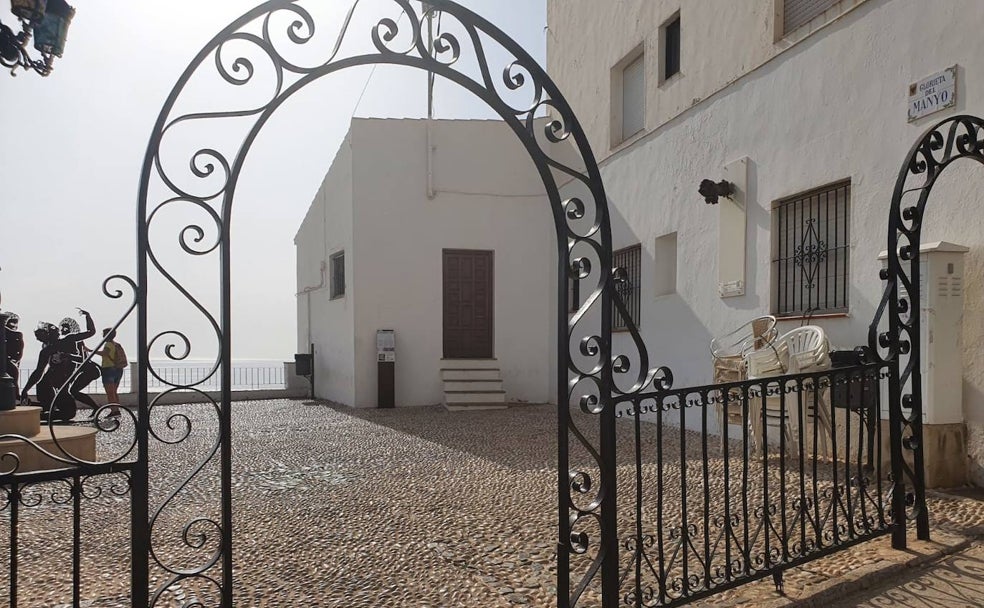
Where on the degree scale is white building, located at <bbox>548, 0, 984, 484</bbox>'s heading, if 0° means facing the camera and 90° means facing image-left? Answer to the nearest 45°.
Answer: approximately 45°

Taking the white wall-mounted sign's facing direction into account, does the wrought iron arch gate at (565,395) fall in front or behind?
in front

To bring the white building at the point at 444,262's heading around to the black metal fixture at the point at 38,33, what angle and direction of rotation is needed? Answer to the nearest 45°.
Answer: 0° — it already faces it

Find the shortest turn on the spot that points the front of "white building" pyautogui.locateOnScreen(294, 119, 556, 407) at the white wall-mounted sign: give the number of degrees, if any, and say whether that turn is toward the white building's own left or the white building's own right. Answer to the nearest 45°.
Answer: approximately 45° to the white building's own left

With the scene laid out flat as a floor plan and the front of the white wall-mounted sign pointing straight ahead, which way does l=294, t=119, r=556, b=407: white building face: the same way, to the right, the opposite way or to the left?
to the left

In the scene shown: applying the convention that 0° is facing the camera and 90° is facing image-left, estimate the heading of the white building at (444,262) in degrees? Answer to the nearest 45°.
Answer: approximately 0°

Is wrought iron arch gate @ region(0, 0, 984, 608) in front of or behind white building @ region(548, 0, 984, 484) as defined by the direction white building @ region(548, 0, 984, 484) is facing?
in front

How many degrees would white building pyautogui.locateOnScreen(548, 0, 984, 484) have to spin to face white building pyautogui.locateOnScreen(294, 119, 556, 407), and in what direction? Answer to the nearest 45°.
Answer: approximately 90° to its right

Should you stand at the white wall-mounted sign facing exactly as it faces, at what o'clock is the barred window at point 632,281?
The barred window is roughly at 3 o'clock from the white wall-mounted sign.

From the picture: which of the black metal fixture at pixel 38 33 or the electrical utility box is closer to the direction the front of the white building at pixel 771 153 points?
the black metal fixture
